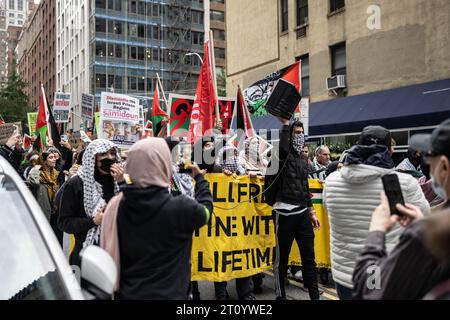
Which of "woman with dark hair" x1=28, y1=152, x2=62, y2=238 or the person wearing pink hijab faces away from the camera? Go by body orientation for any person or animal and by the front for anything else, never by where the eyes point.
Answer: the person wearing pink hijab

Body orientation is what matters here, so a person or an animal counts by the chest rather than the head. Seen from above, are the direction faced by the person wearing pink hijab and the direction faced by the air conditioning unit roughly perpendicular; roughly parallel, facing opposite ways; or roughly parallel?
roughly perpendicular

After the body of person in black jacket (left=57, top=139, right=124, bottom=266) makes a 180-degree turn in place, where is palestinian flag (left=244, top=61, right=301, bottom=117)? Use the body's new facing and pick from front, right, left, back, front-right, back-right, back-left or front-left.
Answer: right

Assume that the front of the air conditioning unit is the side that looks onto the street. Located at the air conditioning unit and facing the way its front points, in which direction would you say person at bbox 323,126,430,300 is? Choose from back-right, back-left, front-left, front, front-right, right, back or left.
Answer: front-left

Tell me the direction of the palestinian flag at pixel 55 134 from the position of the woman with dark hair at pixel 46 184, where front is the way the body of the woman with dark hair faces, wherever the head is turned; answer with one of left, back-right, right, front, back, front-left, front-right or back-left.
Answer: back-left

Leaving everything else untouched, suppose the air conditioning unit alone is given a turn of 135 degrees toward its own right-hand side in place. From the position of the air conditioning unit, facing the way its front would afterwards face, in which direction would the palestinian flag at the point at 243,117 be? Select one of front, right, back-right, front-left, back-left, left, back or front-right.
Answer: back

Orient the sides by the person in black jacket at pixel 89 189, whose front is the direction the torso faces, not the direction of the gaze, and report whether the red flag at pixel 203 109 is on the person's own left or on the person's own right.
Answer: on the person's own left

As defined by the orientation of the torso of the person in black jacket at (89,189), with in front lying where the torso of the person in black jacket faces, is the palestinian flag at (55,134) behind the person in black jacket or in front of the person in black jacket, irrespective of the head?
behind

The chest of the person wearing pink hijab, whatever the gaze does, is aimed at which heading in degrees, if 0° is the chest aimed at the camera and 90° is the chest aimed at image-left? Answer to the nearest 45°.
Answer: approximately 180°

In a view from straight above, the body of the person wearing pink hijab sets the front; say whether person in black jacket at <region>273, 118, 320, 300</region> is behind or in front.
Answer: in front

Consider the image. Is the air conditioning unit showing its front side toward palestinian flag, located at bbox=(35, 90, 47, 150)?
yes

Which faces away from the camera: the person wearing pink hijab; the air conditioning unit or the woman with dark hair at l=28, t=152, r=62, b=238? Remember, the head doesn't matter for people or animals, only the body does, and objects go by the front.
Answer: the person wearing pink hijab

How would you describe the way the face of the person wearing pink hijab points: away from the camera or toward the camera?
away from the camera

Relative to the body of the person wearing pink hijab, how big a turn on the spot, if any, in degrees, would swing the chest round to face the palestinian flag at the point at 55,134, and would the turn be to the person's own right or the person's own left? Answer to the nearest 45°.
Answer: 0° — they already face it

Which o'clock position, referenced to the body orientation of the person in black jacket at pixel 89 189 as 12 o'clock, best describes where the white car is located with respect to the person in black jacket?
The white car is roughly at 2 o'clock from the person in black jacket.

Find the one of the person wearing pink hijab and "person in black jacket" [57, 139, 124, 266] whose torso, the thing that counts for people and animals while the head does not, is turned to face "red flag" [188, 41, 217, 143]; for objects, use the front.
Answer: the person wearing pink hijab
